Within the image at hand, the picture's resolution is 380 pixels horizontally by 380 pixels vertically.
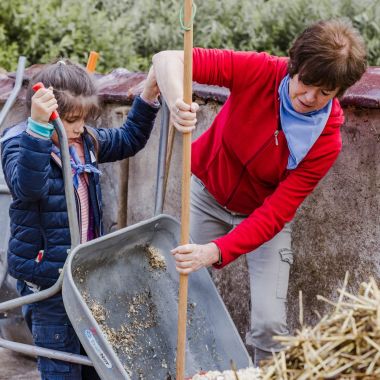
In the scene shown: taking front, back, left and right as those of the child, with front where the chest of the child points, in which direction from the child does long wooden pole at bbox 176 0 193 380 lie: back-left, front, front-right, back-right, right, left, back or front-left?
front

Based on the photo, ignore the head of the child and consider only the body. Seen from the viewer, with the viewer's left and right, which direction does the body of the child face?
facing the viewer and to the right of the viewer

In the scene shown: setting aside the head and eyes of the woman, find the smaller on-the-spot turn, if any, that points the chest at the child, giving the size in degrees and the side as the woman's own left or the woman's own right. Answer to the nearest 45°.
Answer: approximately 45° to the woman's own right

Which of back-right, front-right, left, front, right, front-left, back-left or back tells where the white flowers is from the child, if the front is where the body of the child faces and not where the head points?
front

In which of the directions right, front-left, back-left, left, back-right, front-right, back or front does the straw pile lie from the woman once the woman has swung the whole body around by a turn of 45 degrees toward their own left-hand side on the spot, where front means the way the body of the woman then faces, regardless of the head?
front

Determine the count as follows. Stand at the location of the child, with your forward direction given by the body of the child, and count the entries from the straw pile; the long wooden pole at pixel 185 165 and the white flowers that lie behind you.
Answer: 0

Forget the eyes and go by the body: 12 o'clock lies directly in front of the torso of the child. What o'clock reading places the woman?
The woman is roughly at 11 o'clock from the child.

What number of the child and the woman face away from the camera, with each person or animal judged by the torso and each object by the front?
0

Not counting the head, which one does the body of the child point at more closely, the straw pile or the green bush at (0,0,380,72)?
the straw pile

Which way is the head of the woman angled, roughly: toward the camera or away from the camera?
toward the camera

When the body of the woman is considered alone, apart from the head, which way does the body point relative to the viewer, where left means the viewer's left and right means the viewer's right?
facing the viewer and to the left of the viewer

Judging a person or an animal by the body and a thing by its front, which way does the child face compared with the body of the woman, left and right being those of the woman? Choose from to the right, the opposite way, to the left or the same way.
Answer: to the left
